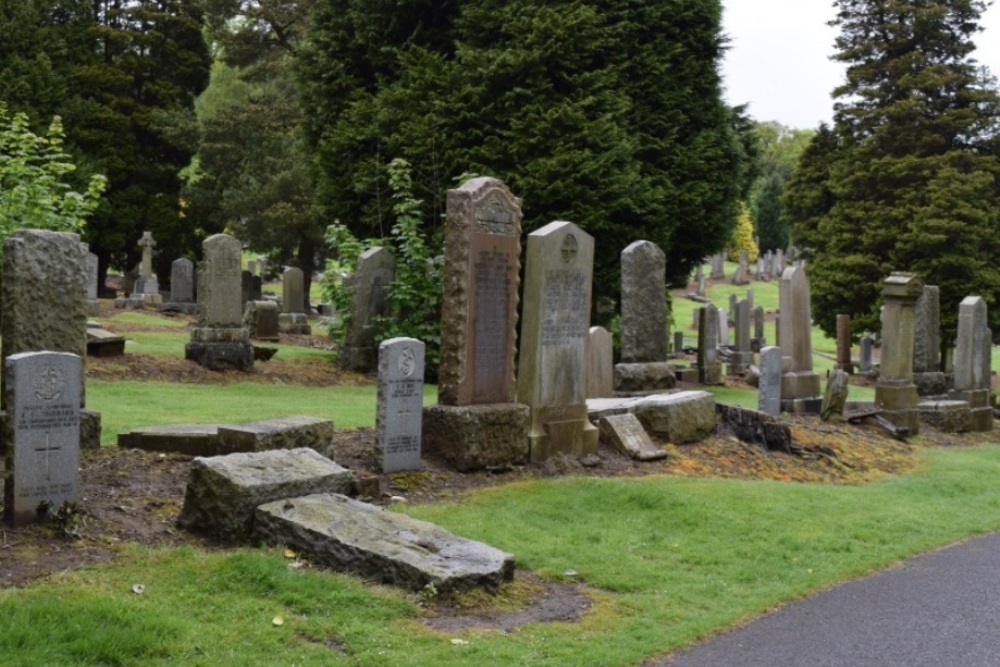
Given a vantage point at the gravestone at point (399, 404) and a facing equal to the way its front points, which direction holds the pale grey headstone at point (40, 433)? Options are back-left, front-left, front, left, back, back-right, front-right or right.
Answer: right

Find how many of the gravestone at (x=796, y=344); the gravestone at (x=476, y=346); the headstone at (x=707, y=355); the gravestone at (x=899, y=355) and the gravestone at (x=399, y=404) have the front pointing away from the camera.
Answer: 0

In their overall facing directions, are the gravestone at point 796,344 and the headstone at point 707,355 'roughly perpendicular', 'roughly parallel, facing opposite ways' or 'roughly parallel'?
roughly parallel

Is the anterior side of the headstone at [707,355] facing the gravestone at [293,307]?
no

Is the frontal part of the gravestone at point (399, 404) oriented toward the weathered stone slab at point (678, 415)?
no

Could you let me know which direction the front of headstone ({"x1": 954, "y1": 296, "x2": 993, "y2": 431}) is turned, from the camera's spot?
facing the viewer and to the right of the viewer

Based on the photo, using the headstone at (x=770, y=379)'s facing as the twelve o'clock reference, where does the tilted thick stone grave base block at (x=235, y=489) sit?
The tilted thick stone grave base block is roughly at 2 o'clock from the headstone.

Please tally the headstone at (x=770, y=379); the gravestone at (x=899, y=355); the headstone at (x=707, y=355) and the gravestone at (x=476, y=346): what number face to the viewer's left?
0

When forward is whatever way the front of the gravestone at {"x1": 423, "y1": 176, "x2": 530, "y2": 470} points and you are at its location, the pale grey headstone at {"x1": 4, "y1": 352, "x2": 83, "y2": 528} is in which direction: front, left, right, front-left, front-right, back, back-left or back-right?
right

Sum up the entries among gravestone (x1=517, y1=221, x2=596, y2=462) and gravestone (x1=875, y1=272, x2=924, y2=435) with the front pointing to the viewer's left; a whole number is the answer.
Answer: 0

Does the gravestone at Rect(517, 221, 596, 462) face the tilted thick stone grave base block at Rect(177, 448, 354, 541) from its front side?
no

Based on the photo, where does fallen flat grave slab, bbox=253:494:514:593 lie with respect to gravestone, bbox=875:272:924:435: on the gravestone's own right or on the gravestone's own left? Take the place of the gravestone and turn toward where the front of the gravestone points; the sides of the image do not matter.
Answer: on the gravestone's own right

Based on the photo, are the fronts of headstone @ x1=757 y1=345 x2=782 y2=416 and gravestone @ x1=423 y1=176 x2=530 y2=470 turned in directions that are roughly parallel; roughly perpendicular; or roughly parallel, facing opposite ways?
roughly parallel

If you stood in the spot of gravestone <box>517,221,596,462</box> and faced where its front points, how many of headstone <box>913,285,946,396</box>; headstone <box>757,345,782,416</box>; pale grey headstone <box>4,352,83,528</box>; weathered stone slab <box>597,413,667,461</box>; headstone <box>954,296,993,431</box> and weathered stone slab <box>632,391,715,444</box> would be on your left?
5

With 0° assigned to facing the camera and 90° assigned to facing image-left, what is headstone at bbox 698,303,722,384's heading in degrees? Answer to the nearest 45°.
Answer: approximately 315°

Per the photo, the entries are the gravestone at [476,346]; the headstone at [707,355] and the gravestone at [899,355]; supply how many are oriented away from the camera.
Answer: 0

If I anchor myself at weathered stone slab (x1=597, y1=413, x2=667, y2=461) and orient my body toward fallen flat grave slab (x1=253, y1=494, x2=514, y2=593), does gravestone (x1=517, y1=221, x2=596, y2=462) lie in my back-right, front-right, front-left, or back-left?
front-right

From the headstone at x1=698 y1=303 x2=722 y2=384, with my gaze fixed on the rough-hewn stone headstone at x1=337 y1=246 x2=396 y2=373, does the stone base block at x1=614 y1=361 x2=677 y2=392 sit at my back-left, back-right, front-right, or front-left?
front-left

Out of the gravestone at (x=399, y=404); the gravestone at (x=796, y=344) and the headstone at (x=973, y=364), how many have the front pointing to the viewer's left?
0

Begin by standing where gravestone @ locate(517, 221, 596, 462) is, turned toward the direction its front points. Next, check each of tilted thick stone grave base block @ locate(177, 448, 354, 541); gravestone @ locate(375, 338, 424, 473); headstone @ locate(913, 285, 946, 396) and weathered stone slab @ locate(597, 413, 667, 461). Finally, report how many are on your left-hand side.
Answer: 2
